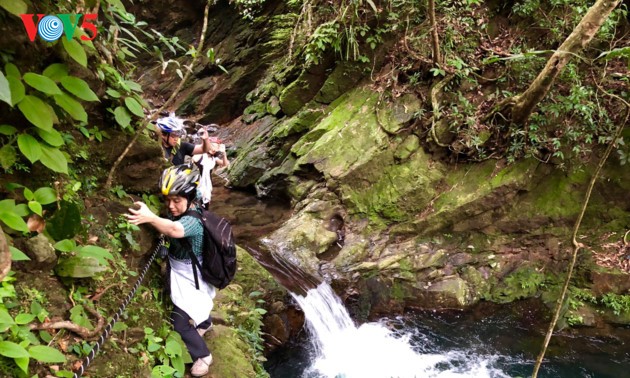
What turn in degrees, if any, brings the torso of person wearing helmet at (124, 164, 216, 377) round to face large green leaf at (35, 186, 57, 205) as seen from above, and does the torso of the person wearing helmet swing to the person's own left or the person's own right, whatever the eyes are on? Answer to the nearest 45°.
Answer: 0° — they already face it

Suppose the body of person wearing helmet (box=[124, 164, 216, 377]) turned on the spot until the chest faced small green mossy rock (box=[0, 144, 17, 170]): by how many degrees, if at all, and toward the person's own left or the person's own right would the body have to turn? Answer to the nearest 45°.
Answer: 0° — they already face it

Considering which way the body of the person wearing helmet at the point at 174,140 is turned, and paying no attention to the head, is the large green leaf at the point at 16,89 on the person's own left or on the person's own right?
on the person's own right

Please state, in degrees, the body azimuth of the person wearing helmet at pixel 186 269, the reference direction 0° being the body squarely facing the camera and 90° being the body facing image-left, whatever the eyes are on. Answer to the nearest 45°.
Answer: approximately 45°

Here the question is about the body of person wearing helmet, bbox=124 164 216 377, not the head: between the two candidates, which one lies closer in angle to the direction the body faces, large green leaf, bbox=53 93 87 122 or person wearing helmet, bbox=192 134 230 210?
the large green leaf

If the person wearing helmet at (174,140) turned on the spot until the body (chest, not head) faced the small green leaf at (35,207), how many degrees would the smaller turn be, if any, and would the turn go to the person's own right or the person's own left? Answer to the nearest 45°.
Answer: approximately 45° to the person's own right
